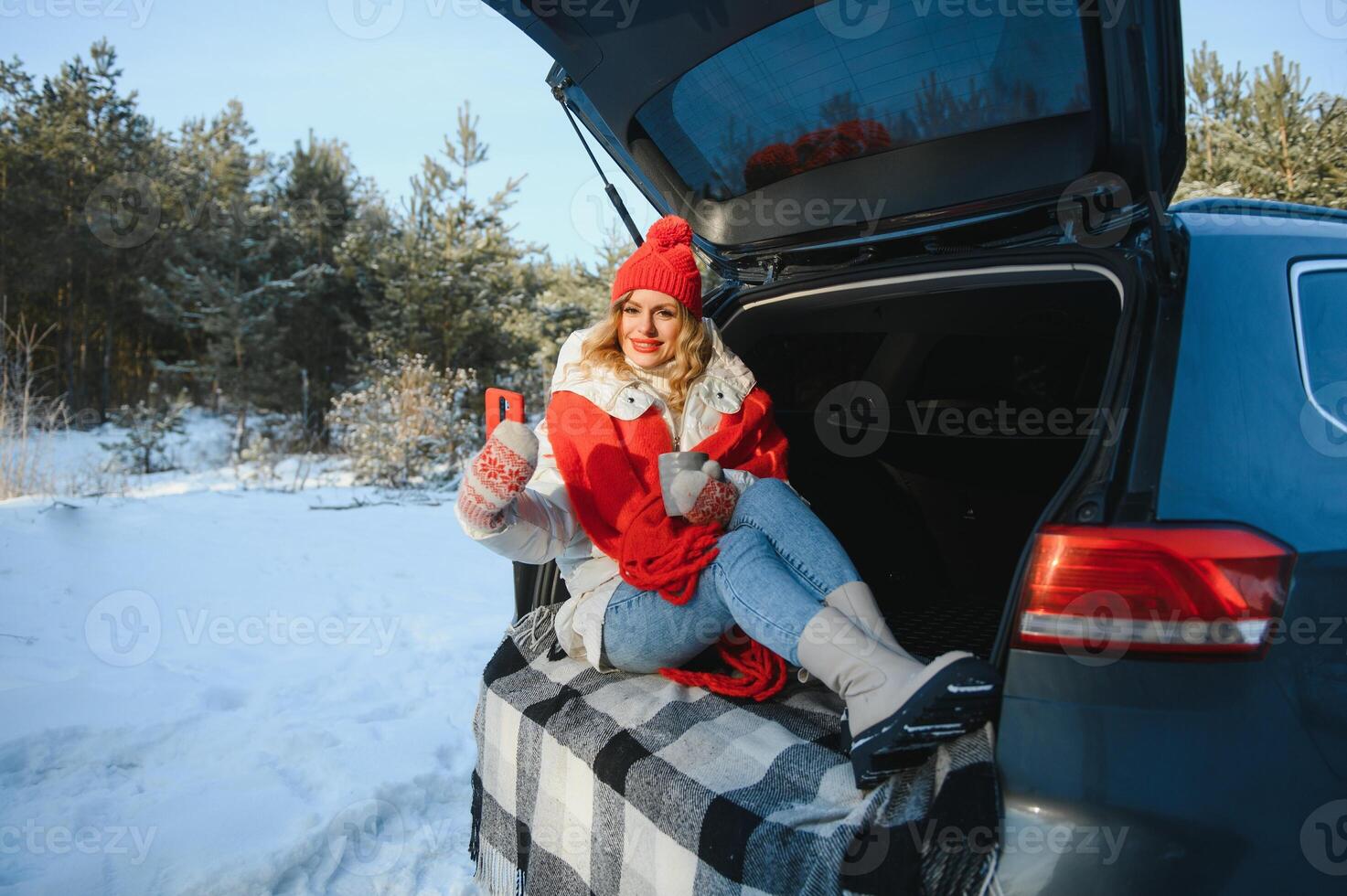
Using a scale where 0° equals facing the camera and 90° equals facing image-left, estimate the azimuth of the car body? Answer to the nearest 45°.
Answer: approximately 225°

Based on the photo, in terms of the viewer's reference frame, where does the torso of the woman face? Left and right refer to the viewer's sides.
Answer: facing the viewer and to the right of the viewer

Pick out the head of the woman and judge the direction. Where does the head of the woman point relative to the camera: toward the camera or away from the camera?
toward the camera
